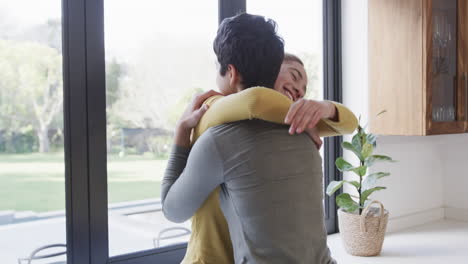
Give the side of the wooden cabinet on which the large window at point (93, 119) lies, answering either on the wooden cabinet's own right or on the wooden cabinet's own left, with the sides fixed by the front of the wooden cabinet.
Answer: on the wooden cabinet's own right

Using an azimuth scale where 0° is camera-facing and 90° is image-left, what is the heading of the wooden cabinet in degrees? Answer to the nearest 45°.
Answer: approximately 315°
